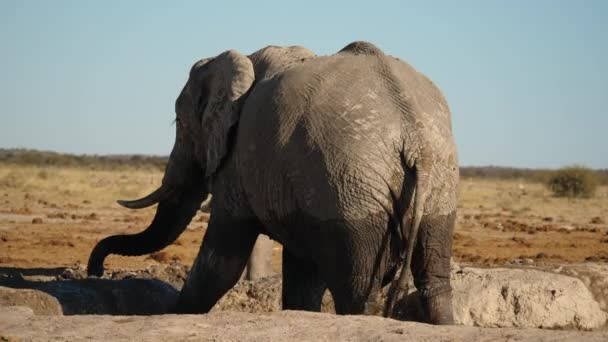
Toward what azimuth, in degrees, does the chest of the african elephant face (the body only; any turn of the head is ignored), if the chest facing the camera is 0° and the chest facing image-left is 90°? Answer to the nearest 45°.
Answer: approximately 135°

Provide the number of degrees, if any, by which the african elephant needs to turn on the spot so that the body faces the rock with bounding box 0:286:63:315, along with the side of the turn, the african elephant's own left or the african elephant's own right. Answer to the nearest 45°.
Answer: approximately 45° to the african elephant's own left

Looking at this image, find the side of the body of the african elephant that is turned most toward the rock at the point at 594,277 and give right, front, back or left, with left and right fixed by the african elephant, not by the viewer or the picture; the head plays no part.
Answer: right

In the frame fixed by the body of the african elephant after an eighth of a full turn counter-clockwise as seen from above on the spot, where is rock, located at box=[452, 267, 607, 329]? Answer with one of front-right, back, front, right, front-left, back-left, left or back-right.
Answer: back-right
